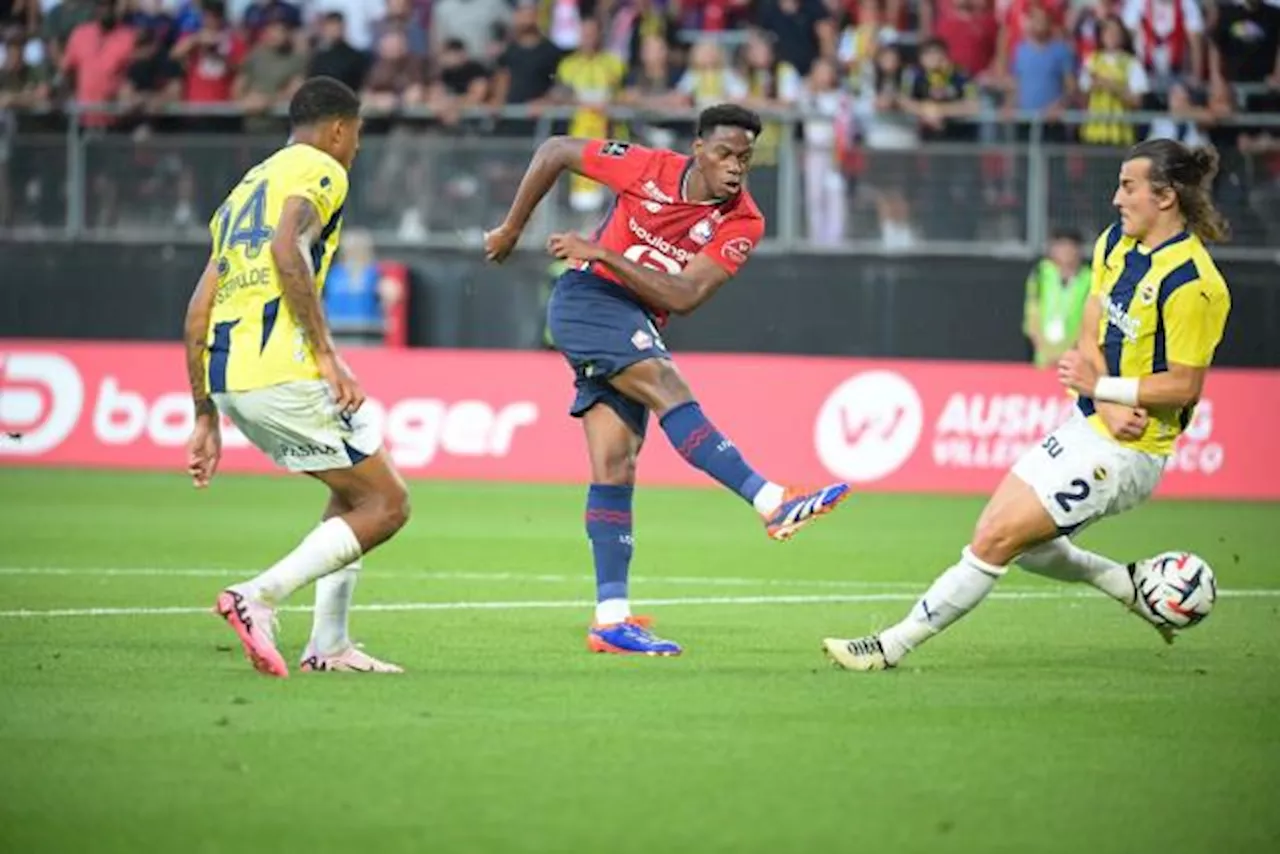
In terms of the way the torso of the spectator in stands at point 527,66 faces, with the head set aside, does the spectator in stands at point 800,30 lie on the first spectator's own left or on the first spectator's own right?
on the first spectator's own left

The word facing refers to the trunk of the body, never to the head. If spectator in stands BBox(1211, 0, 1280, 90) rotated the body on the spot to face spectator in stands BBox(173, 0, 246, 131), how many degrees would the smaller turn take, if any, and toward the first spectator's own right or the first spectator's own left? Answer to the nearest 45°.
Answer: approximately 90° to the first spectator's own right

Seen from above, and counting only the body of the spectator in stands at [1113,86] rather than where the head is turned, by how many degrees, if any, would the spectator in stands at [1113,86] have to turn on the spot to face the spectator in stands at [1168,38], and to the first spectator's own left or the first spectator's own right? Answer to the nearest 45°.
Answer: approximately 135° to the first spectator's own left

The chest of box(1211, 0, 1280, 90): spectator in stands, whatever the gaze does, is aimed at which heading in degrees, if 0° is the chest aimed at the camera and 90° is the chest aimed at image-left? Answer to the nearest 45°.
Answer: approximately 0°

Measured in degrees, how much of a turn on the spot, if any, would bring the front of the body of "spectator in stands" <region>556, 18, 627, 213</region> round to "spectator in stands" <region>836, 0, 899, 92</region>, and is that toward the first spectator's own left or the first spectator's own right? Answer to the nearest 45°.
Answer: approximately 90° to the first spectator's own left

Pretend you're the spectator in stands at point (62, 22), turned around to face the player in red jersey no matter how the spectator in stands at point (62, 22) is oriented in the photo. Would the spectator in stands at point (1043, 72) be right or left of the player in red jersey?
left

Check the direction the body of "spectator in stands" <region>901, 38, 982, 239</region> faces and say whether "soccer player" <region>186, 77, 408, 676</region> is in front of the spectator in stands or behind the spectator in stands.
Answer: in front

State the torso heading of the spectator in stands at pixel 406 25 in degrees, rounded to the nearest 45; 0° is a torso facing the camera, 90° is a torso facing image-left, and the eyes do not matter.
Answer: approximately 0°

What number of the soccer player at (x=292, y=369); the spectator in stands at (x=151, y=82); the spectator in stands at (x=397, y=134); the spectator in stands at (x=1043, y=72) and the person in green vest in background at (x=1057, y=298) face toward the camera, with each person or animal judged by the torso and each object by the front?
4

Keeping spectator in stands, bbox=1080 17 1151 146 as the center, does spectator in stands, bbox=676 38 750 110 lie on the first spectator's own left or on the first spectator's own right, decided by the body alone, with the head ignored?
on the first spectator's own right

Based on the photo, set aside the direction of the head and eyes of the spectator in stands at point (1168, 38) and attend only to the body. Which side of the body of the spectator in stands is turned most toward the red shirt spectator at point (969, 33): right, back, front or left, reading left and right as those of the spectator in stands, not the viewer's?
right

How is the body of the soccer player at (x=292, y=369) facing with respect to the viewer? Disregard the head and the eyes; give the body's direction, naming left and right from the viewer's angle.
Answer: facing away from the viewer and to the right of the viewer

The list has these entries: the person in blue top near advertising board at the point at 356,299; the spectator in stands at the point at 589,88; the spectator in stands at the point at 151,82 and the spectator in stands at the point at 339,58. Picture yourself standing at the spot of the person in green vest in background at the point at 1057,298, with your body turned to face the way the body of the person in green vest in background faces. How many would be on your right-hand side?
4

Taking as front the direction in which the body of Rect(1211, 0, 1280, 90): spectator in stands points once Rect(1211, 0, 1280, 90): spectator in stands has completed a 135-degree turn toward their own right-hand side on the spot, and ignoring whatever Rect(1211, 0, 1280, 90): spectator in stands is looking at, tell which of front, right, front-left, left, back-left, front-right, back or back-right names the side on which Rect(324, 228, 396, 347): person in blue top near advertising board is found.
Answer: front-left

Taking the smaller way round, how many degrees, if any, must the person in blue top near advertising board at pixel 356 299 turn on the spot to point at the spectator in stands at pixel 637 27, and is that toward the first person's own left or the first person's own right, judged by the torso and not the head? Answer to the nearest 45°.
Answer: approximately 90° to the first person's own left
